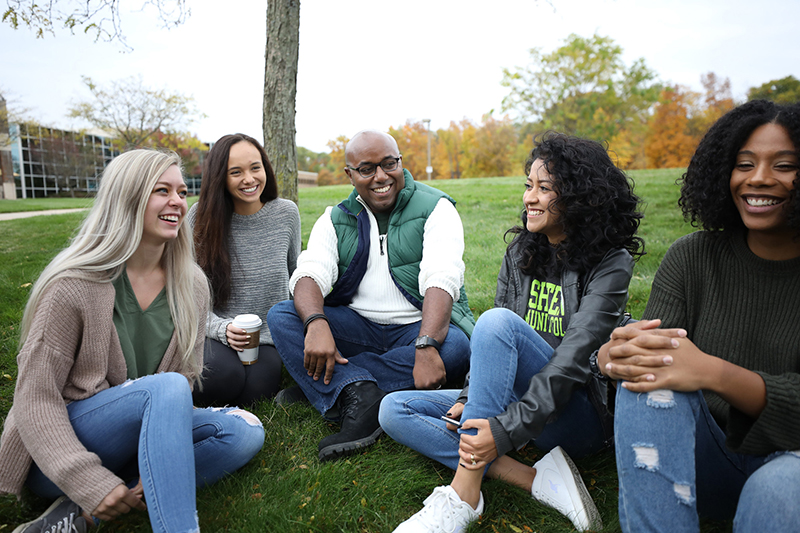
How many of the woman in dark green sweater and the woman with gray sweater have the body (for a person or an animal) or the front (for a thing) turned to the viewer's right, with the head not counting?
0

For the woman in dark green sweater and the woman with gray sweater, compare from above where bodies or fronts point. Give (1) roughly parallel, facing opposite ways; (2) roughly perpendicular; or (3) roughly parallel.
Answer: roughly perpendicular

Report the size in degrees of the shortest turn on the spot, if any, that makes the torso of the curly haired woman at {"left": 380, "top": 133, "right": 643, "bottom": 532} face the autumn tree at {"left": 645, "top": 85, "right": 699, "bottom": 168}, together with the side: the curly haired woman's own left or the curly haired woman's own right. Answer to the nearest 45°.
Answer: approximately 135° to the curly haired woman's own right

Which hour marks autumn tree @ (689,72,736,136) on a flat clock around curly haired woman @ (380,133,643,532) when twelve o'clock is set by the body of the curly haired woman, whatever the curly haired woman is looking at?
The autumn tree is roughly at 5 o'clock from the curly haired woman.

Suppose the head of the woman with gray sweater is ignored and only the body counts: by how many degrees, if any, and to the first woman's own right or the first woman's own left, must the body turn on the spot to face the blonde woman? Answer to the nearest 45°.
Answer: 0° — they already face them

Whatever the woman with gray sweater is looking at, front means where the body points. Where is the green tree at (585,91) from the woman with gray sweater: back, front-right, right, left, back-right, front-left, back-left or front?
back-left

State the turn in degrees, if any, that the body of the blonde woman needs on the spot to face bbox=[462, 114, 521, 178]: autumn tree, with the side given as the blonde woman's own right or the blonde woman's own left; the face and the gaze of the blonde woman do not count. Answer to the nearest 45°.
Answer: approximately 90° to the blonde woman's own left

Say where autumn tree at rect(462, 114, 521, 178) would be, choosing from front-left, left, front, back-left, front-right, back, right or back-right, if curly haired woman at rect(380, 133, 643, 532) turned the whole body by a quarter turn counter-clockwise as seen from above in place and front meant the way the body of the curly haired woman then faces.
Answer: back-left

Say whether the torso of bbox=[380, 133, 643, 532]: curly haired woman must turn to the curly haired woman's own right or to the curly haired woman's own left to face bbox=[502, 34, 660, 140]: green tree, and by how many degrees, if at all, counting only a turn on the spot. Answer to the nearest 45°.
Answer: approximately 135° to the curly haired woman's own right

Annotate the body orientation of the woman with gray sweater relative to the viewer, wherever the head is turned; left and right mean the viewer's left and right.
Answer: facing the viewer

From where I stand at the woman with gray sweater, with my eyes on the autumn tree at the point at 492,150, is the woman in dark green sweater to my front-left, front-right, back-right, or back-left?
back-right

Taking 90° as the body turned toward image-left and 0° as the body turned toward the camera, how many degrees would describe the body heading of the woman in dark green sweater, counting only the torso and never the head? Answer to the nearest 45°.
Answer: approximately 45°

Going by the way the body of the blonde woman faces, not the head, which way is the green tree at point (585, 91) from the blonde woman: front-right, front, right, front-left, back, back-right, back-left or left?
left

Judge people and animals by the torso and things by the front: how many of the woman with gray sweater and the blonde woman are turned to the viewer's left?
0

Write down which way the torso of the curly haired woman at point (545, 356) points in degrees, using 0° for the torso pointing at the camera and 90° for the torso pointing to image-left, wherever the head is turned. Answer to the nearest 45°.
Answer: approximately 45°

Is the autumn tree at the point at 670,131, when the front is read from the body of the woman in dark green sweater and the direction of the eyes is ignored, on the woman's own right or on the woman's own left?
on the woman's own right

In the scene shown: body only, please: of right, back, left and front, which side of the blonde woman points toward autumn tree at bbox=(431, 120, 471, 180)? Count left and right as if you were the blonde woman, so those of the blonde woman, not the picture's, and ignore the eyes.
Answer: left
